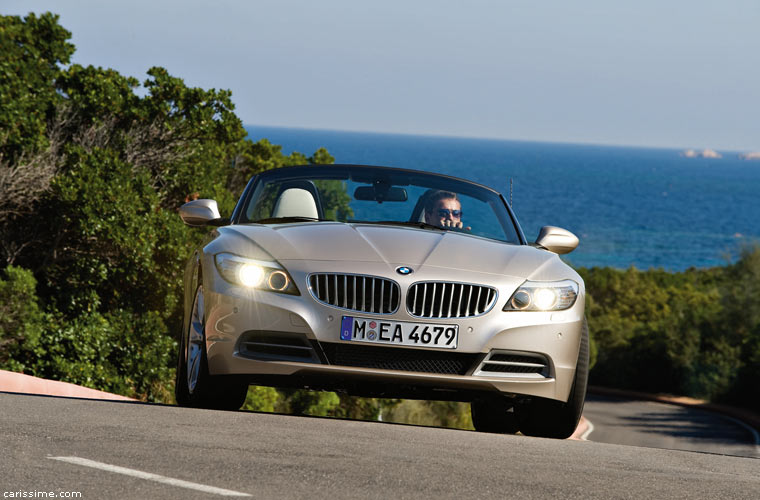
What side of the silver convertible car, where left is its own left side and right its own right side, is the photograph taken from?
front
